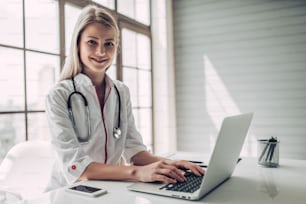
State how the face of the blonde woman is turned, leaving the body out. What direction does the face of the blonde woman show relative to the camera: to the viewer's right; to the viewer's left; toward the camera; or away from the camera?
toward the camera

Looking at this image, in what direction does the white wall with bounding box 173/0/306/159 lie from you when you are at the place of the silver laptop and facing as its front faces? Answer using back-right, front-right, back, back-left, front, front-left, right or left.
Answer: front-right

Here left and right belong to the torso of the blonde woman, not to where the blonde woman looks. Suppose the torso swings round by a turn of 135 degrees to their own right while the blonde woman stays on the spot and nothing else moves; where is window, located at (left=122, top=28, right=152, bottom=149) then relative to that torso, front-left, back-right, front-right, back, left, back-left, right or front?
right

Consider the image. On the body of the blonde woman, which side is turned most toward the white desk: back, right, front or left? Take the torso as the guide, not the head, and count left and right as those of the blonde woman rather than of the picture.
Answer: front

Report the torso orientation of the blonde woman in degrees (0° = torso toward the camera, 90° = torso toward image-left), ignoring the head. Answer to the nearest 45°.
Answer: approximately 315°

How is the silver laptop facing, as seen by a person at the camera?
facing away from the viewer and to the left of the viewer

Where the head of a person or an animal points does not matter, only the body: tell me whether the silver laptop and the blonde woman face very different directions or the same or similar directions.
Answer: very different directions

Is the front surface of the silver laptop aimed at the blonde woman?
yes

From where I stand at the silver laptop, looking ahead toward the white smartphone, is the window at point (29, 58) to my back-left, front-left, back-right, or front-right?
front-right

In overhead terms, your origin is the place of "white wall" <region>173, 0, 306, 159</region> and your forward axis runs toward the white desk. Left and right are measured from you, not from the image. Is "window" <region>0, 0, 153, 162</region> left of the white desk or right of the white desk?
right

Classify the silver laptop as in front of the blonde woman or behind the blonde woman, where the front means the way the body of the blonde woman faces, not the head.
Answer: in front

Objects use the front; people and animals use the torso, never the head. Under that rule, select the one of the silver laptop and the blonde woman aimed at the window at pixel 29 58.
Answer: the silver laptop
